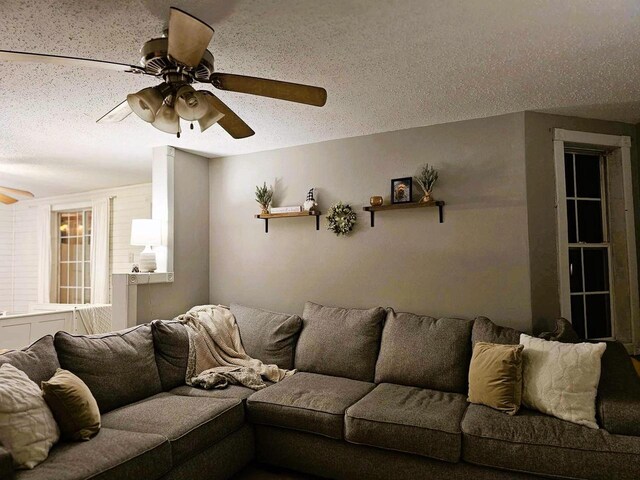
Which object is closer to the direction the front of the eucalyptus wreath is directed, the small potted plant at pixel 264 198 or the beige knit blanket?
the beige knit blanket

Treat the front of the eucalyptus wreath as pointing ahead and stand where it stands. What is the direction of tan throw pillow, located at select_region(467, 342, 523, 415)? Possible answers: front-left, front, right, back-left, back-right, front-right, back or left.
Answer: front-left

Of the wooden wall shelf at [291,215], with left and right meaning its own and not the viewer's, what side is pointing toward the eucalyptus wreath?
left

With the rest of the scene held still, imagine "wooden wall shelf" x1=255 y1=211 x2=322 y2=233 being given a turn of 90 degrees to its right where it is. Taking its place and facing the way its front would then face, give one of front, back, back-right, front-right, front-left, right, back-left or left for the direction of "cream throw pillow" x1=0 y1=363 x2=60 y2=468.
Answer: front-left

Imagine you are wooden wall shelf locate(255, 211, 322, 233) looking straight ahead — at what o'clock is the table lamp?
The table lamp is roughly at 3 o'clock from the wooden wall shelf.

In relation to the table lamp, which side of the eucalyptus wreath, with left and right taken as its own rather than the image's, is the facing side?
right

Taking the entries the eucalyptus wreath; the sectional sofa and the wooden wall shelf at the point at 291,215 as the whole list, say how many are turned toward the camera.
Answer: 3

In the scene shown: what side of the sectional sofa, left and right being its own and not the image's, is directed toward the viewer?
front

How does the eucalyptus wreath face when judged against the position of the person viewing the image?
facing the viewer
